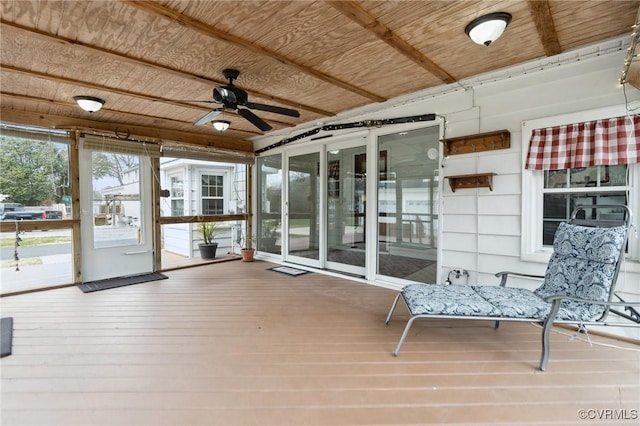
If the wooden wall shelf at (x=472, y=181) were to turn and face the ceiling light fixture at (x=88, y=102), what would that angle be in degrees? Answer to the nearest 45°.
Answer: approximately 45° to its right

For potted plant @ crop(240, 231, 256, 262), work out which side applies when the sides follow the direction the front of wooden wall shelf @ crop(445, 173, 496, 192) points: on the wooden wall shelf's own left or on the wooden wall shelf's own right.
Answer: on the wooden wall shelf's own right
